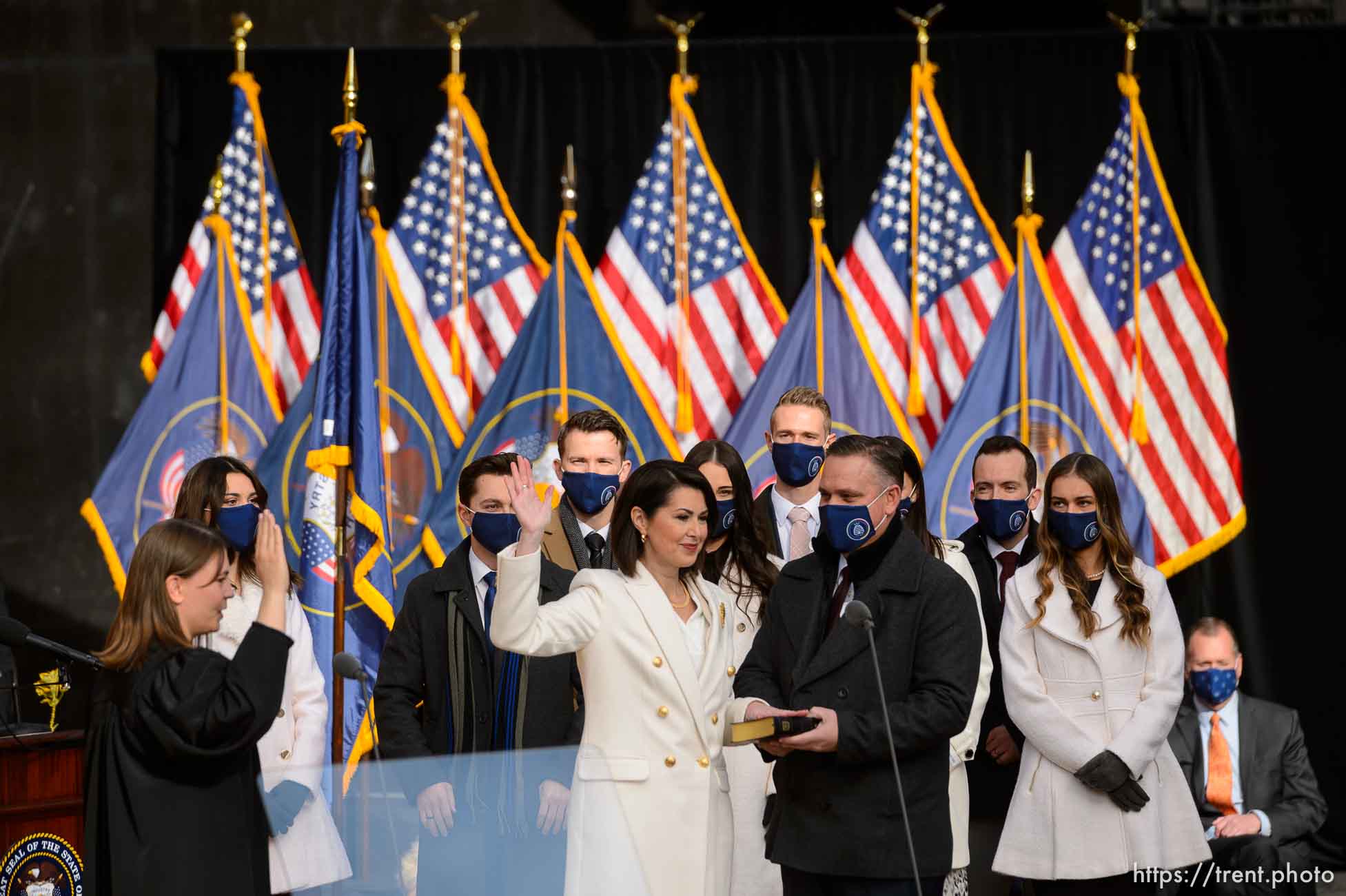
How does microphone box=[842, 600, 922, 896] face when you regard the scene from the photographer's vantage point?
facing to the left of the viewer

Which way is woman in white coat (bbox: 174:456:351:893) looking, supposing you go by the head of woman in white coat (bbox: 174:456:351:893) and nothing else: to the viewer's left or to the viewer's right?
to the viewer's right

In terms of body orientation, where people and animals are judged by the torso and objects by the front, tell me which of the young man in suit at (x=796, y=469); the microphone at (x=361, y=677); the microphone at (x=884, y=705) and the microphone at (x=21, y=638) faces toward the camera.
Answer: the young man in suit

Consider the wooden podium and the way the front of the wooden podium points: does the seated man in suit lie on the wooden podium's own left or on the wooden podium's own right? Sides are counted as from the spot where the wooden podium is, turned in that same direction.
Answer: on the wooden podium's own left
